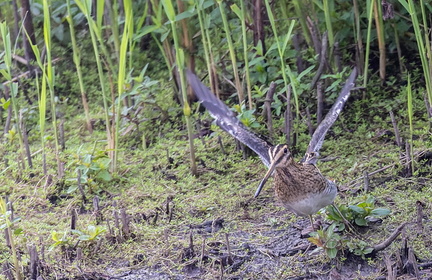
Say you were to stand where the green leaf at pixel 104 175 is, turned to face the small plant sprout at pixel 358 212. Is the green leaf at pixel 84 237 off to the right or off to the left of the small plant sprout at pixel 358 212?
right

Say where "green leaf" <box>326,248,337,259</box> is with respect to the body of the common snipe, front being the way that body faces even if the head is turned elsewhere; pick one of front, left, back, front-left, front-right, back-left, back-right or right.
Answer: front-left

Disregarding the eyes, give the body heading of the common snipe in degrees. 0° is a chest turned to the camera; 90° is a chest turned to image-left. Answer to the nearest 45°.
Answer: approximately 45°

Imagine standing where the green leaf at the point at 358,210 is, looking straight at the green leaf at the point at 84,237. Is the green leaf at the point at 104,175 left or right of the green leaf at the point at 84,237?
right

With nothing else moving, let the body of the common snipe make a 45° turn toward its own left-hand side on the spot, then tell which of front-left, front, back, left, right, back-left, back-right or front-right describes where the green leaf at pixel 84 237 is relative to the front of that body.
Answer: right

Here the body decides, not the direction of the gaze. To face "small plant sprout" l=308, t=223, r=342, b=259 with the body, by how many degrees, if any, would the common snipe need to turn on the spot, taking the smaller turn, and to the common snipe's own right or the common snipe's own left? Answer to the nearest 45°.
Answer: approximately 45° to the common snipe's own left

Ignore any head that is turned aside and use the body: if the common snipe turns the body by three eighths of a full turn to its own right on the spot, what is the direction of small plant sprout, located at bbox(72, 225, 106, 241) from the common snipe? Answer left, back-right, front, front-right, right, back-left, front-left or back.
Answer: left

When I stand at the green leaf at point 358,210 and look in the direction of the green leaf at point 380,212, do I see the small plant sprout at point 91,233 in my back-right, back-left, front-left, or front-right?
back-right

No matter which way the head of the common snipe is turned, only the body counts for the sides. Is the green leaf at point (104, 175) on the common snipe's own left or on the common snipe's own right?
on the common snipe's own right
